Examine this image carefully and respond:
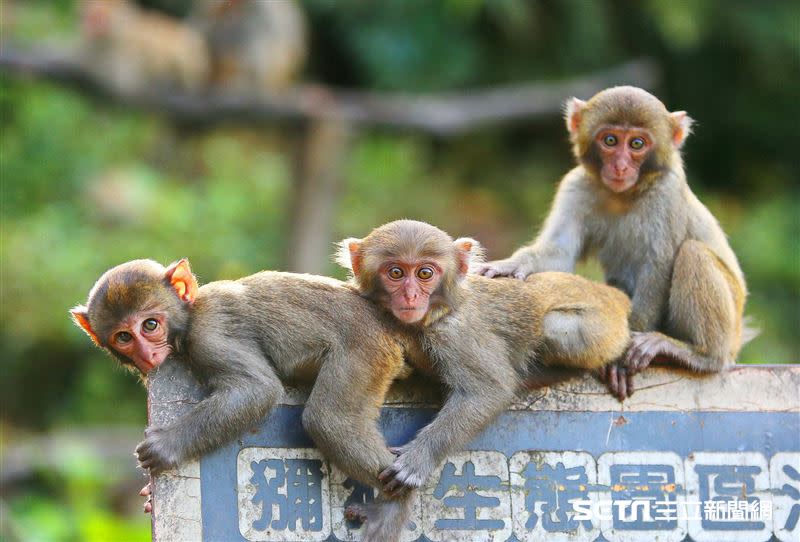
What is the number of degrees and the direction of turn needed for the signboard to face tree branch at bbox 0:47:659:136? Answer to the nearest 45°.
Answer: approximately 180°

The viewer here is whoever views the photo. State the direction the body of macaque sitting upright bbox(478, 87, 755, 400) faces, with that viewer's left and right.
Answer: facing the viewer and to the left of the viewer

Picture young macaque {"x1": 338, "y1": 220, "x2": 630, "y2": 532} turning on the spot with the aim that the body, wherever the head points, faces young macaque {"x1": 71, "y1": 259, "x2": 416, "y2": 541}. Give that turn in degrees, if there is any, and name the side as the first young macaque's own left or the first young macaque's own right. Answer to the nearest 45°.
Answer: approximately 45° to the first young macaque's own right

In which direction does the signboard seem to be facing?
toward the camera

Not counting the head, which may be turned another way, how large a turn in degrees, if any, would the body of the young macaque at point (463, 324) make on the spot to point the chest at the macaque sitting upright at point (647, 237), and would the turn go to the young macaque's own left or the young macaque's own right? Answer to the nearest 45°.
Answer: approximately 180°

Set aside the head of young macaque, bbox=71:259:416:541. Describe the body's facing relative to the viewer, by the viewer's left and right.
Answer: facing to the left of the viewer

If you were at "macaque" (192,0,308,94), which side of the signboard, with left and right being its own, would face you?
back

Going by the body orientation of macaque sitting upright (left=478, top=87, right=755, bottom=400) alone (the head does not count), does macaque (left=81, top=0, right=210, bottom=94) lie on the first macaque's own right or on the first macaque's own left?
on the first macaque's own right
